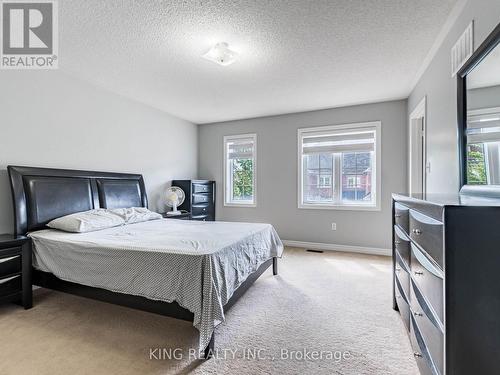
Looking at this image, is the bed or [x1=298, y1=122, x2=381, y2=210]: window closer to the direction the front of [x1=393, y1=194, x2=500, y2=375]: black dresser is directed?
the bed

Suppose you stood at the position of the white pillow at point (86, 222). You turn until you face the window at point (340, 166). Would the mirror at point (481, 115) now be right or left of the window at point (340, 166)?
right

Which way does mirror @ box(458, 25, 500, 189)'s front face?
to the viewer's left

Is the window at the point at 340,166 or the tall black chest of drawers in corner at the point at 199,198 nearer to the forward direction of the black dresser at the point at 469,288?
the tall black chest of drawers in corner

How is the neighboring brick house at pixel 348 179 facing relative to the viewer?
toward the camera

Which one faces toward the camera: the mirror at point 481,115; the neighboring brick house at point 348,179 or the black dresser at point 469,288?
the neighboring brick house

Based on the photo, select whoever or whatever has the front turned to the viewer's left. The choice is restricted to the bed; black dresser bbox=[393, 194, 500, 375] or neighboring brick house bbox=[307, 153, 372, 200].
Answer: the black dresser

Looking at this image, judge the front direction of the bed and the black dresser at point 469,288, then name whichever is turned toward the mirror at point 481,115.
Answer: the bed

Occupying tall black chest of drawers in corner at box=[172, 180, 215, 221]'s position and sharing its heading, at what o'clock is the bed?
The bed is roughly at 2 o'clock from the tall black chest of drawers in corner.

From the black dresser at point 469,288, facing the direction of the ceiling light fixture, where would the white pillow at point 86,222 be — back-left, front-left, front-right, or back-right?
front-left

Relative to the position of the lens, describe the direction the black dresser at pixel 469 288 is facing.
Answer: facing to the left of the viewer

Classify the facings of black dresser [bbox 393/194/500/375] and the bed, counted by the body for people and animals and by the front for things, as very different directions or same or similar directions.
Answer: very different directions

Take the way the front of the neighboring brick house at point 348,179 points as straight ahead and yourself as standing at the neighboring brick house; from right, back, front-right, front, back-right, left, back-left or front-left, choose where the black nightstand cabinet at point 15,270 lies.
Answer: front-right
